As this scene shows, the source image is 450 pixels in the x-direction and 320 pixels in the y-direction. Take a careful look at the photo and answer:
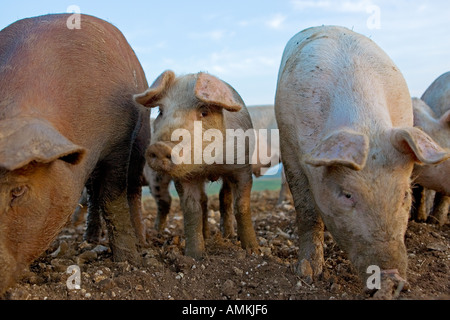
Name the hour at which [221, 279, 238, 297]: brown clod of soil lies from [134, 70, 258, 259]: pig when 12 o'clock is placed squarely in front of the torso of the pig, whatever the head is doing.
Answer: The brown clod of soil is roughly at 12 o'clock from the pig.

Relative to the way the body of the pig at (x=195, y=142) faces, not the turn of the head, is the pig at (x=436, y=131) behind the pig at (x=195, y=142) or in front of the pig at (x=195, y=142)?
behind

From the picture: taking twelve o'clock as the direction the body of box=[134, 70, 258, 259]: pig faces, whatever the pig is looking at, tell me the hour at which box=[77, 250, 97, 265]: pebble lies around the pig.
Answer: The pebble is roughly at 2 o'clock from the pig.

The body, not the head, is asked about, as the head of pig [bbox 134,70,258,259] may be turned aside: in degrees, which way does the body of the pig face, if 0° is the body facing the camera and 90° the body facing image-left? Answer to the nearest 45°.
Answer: approximately 45°

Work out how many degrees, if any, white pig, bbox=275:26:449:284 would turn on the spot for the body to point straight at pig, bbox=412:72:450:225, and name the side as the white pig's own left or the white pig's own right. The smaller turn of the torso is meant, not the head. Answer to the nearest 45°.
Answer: approximately 180°

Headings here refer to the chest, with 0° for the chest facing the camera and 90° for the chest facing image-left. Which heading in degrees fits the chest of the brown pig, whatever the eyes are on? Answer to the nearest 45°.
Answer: approximately 45°
